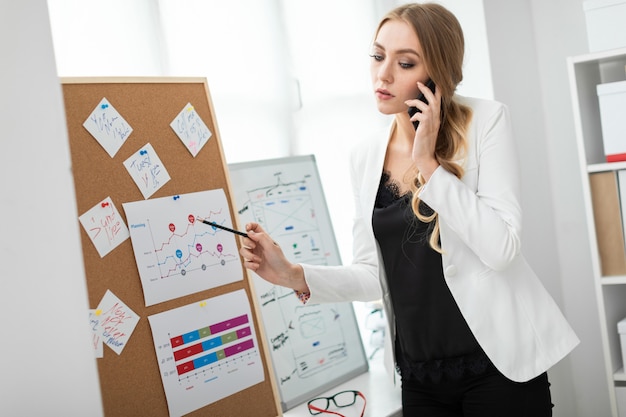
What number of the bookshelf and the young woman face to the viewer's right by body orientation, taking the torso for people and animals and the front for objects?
0

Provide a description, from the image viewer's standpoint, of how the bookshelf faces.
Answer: facing the viewer

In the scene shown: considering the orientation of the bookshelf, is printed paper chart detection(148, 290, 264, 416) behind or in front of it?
in front

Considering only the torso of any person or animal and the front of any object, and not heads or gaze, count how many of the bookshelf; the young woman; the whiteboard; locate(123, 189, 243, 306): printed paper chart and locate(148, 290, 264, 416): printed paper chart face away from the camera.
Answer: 0

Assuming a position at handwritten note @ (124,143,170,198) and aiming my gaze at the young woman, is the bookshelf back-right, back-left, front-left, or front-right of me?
front-left

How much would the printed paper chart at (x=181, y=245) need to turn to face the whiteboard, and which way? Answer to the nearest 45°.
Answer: approximately 90° to its left

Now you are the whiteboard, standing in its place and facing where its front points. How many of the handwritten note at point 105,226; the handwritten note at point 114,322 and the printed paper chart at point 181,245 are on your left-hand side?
0

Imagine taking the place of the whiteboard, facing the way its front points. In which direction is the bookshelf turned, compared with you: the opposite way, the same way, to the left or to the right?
to the right

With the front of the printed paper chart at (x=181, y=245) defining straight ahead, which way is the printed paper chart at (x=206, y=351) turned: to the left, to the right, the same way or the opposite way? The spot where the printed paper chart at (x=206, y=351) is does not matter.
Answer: the same way

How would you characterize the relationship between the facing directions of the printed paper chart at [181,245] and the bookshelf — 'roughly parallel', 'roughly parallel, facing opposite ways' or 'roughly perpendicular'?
roughly perpendicular

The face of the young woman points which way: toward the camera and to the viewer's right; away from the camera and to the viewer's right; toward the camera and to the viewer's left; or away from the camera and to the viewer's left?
toward the camera and to the viewer's left

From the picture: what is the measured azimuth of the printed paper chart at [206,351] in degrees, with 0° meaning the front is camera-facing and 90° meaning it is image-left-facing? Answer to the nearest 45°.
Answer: approximately 315°

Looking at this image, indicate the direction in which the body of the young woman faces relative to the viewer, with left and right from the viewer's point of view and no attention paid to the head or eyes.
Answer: facing the viewer and to the left of the viewer

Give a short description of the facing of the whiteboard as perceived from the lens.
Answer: facing the viewer and to the right of the viewer
